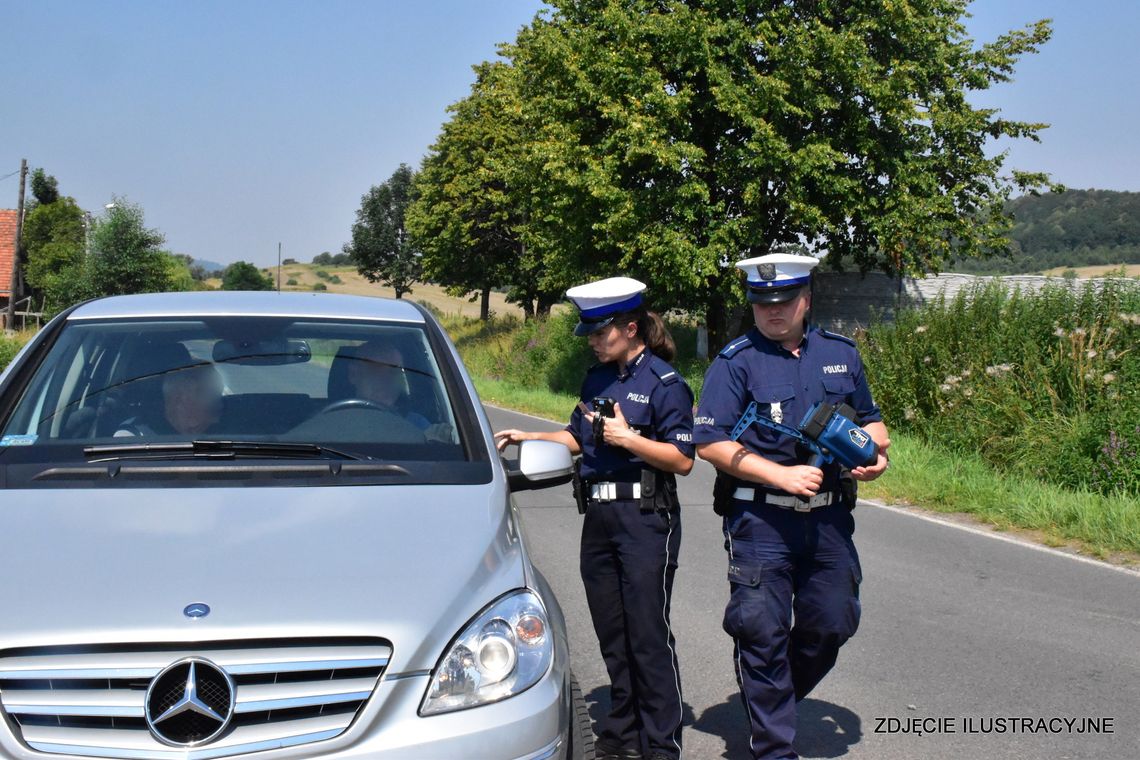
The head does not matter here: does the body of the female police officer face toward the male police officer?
no

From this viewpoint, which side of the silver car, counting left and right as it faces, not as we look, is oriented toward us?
front

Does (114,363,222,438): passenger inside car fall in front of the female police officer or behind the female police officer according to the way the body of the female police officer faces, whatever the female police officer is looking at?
in front

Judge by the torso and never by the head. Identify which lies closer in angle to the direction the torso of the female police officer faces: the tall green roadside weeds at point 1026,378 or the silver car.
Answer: the silver car

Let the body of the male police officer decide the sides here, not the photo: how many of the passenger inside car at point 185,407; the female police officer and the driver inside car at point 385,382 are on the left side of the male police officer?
0

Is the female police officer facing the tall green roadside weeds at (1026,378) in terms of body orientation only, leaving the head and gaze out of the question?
no

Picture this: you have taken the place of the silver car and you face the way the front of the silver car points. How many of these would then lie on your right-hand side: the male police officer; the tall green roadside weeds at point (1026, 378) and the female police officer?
0

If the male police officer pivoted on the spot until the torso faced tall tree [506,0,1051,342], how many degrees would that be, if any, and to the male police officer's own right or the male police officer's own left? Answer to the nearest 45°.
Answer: approximately 180°

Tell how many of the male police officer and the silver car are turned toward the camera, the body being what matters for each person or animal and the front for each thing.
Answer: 2

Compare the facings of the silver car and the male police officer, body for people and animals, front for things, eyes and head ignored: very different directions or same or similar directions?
same or similar directions

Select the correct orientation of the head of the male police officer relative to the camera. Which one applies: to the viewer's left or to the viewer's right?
to the viewer's left

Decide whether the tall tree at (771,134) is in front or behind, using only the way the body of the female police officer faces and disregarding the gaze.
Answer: behind

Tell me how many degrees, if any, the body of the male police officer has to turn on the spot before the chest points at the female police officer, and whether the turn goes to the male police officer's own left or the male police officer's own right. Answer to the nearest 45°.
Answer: approximately 90° to the male police officer's own right

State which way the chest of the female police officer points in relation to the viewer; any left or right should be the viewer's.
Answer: facing the viewer and to the left of the viewer

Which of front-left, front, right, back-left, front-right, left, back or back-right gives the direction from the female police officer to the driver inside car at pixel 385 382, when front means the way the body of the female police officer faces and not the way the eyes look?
front-right

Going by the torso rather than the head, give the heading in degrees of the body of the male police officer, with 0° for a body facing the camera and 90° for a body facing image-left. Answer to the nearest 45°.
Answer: approximately 0°

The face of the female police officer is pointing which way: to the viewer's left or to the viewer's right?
to the viewer's left
